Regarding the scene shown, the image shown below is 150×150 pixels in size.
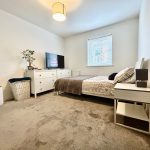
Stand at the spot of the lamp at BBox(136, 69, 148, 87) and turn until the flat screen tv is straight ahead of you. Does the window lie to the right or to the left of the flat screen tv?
right

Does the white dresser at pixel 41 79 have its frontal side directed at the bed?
yes

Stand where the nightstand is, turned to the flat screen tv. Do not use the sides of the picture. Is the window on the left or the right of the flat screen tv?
right

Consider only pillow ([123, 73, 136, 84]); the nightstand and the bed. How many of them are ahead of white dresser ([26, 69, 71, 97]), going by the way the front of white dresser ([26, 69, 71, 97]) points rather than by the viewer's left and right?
3

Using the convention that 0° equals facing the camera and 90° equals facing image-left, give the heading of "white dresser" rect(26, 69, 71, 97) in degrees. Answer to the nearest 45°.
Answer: approximately 315°

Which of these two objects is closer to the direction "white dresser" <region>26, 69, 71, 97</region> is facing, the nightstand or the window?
the nightstand

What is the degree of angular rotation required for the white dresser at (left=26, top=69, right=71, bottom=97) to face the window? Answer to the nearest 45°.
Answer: approximately 45° to its left

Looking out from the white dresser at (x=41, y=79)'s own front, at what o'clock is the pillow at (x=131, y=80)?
The pillow is roughly at 12 o'clock from the white dresser.
